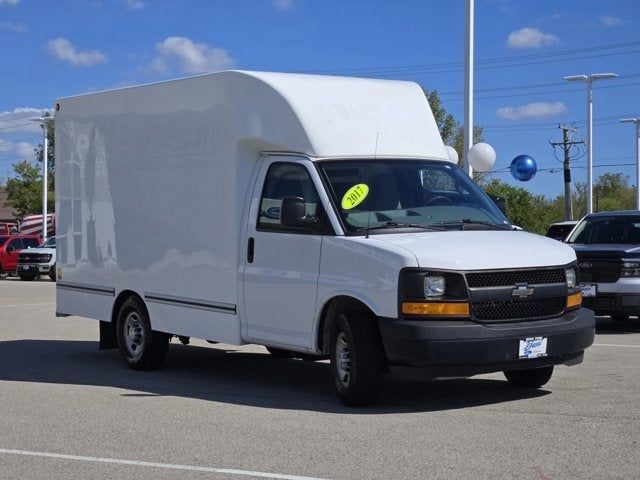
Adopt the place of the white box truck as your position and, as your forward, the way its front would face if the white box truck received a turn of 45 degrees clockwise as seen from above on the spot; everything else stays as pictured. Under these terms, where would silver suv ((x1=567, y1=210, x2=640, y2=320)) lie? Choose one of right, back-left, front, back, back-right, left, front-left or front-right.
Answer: back-left

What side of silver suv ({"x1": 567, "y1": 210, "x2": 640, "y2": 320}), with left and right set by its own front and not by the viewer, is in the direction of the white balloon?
right

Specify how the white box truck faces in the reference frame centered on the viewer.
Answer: facing the viewer and to the right of the viewer

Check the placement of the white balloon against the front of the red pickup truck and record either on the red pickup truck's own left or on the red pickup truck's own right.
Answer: on the red pickup truck's own left

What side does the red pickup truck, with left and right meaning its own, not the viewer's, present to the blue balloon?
left

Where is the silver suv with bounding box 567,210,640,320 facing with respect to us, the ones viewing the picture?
facing the viewer and to the left of the viewer

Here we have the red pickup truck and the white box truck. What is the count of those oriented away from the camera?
0

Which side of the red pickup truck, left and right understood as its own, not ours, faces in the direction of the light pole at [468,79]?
left

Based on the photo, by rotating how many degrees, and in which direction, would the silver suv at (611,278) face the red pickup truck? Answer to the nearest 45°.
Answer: approximately 90° to its right

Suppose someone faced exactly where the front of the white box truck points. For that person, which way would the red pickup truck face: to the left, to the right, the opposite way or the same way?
to the right
